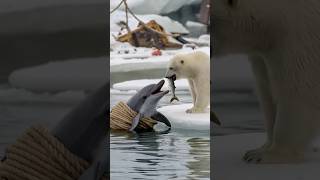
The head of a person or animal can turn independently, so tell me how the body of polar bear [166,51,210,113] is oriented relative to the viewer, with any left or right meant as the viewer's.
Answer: facing to the left of the viewer
